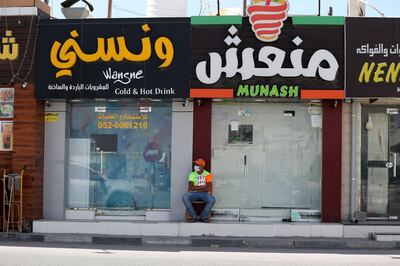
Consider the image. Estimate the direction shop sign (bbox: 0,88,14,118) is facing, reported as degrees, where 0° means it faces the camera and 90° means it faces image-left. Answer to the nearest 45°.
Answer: approximately 0°

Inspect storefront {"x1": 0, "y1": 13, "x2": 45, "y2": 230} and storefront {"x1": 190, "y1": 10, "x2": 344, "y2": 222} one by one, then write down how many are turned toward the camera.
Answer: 2

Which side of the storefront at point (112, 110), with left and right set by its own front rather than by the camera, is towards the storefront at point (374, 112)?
left

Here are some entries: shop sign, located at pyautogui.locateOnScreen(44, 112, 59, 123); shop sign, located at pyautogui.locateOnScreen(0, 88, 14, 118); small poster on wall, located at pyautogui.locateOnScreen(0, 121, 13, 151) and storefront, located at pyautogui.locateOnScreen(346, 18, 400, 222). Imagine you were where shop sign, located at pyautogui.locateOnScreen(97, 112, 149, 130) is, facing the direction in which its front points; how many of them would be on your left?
1

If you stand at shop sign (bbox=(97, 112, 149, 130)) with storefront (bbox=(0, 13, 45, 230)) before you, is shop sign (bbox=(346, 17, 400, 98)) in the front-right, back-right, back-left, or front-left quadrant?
back-left

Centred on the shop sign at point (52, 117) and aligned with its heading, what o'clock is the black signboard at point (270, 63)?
The black signboard is roughly at 10 o'clock from the shop sign.

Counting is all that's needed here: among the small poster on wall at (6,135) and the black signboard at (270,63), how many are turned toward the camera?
2

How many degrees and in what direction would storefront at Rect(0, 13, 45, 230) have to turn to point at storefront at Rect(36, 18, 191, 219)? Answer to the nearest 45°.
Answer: approximately 90° to its left

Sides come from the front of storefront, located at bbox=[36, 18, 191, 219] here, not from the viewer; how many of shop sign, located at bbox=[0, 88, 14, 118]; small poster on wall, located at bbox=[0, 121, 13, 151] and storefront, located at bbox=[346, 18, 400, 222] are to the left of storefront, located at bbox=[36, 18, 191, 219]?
1
